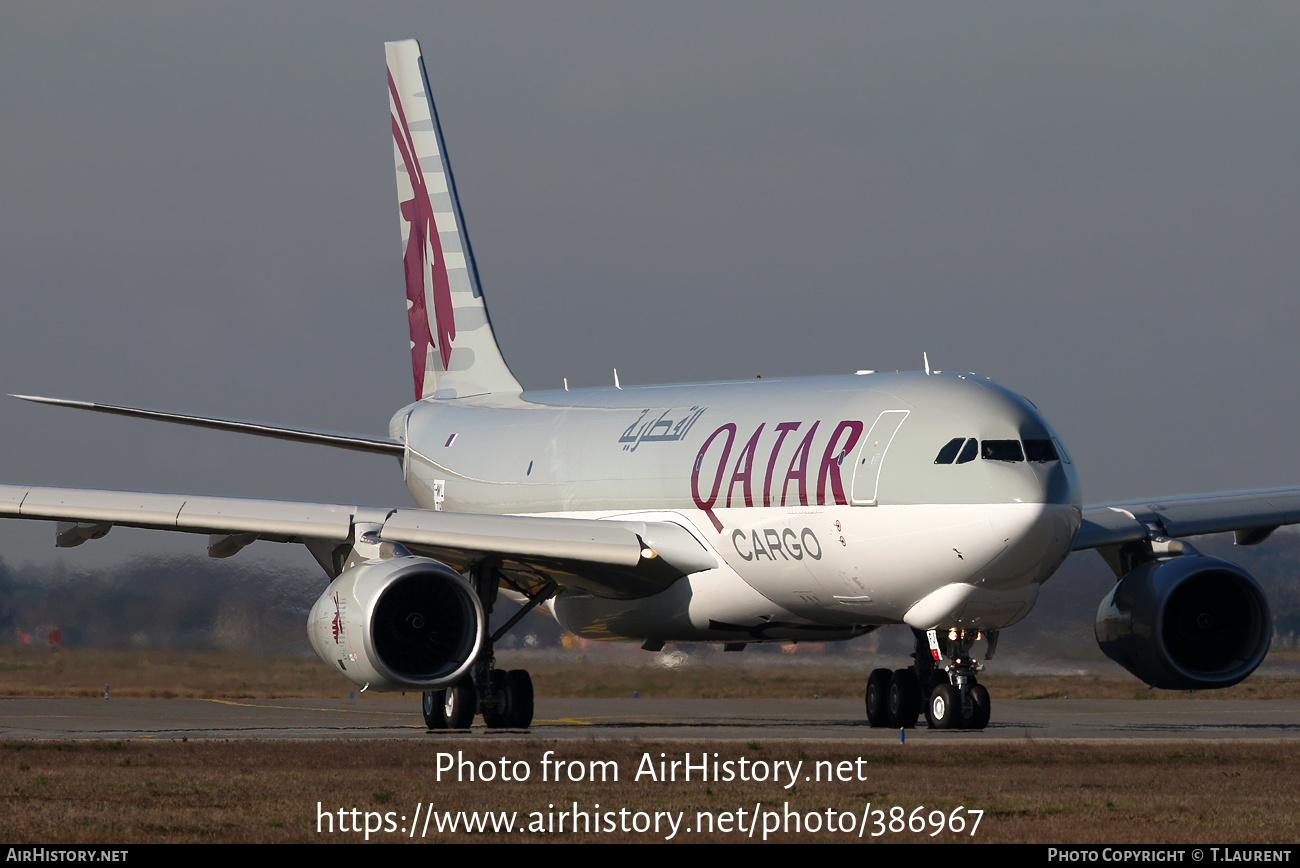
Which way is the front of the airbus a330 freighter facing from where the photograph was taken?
facing the viewer and to the right of the viewer
